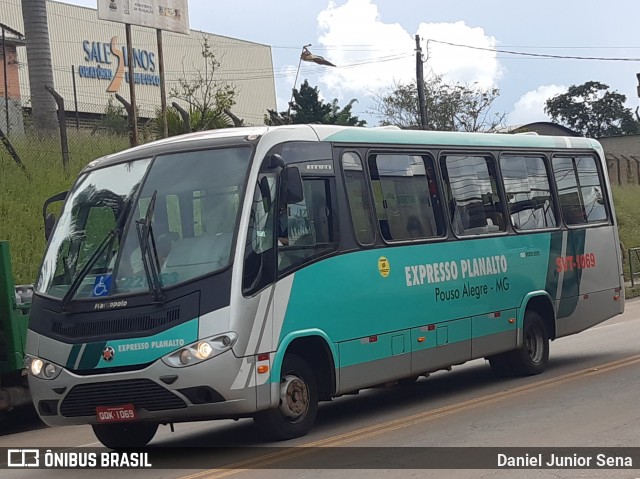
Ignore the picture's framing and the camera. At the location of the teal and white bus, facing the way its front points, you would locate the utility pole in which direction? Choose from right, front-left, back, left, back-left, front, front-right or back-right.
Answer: back-right

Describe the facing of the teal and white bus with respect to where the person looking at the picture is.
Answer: facing the viewer and to the left of the viewer

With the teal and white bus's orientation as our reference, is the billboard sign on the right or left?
on its right

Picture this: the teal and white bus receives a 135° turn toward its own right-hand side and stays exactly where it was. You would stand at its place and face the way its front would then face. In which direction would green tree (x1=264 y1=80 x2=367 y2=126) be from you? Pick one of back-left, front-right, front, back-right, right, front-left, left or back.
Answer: front
